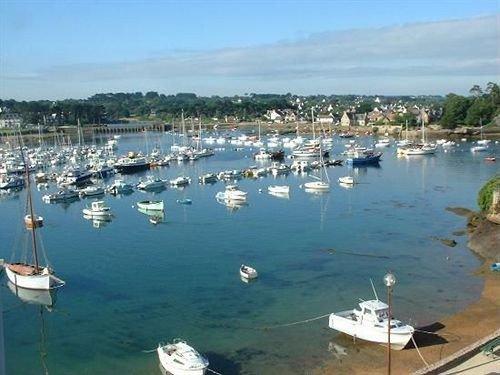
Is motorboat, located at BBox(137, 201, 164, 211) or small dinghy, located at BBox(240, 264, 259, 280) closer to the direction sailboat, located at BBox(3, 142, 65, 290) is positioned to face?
the small dinghy

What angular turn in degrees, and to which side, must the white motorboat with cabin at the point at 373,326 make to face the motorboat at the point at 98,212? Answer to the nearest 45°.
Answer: approximately 180°

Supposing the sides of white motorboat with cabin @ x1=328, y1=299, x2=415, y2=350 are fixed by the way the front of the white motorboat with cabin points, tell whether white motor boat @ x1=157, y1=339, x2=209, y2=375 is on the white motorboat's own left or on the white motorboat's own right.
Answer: on the white motorboat's own right

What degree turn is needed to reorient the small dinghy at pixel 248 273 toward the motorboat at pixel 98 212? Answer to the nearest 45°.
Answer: approximately 180°

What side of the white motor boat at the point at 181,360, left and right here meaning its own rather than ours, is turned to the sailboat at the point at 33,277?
back

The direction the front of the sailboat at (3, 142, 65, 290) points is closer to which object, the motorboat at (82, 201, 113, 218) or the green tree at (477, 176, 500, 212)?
the green tree
